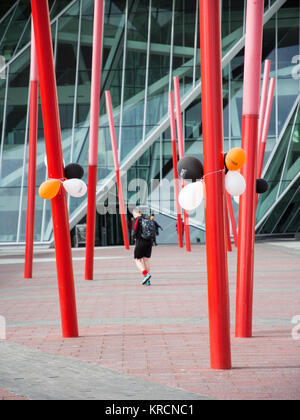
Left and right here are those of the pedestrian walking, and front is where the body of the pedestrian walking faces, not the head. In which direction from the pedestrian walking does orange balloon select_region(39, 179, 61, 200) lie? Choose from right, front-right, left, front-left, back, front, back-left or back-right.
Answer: back-left

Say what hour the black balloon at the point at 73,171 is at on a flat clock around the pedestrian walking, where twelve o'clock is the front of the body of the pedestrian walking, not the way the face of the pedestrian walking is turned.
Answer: The black balloon is roughly at 8 o'clock from the pedestrian walking.

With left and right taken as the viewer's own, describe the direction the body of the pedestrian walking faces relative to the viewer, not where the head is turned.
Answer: facing away from the viewer and to the left of the viewer

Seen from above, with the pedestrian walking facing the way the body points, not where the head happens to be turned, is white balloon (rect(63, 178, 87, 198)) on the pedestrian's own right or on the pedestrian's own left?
on the pedestrian's own left

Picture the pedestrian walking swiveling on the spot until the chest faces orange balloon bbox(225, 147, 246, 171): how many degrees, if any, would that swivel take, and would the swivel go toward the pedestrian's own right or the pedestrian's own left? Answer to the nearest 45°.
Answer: approximately 135° to the pedestrian's own left

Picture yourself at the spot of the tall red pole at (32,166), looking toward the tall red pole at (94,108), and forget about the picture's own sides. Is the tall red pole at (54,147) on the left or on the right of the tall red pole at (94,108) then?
right

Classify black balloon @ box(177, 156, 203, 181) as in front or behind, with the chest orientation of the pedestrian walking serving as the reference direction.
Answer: behind
